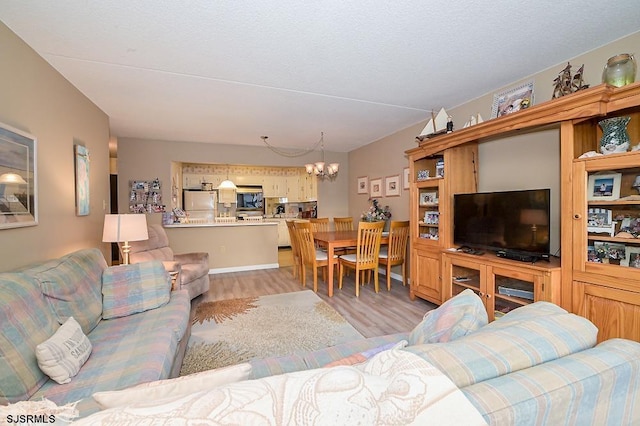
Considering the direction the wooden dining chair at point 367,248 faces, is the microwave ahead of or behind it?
ahead

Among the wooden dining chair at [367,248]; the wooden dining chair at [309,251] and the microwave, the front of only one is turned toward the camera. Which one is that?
the microwave

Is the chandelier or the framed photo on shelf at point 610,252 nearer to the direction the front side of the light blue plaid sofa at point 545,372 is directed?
the chandelier

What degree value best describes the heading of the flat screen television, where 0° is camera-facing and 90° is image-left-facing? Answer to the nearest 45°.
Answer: approximately 45°

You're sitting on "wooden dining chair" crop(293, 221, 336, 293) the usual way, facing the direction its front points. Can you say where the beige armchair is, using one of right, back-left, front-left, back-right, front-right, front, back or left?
back-left

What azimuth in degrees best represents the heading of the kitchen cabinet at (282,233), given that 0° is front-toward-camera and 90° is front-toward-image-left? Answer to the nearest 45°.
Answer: approximately 0°

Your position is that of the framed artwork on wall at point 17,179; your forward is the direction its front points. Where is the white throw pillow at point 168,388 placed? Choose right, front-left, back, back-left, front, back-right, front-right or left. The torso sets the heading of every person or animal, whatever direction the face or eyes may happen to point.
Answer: front-right

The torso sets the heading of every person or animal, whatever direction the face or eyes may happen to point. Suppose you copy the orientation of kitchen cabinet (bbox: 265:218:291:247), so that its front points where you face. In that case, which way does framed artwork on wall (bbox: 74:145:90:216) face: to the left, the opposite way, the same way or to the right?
to the left

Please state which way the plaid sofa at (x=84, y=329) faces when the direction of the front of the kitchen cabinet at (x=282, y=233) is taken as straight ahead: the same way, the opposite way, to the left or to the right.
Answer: to the left

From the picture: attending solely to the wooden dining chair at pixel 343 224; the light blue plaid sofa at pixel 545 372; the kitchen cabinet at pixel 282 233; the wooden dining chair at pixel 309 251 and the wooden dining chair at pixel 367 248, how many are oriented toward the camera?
2

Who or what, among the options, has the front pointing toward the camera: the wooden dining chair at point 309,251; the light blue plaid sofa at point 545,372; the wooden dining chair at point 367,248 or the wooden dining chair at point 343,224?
the wooden dining chair at point 343,224

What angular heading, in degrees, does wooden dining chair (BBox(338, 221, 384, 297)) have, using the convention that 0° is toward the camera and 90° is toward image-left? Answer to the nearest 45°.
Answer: approximately 135°

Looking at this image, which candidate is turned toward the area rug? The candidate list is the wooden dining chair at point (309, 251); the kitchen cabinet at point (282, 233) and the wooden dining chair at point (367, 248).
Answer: the kitchen cabinet

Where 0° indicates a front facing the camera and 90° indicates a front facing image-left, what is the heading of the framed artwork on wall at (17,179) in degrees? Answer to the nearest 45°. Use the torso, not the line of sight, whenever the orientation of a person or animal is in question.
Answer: approximately 315°

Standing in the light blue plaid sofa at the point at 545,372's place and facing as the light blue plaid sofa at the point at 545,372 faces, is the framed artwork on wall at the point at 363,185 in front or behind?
in front
